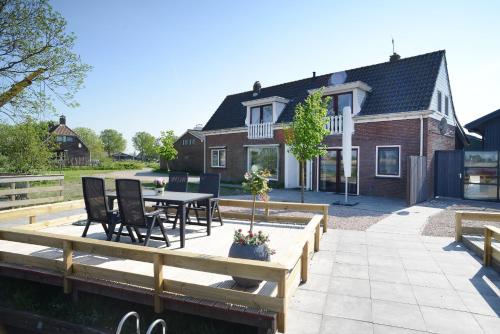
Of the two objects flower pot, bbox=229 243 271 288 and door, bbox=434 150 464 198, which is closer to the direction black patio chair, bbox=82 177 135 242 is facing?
the door

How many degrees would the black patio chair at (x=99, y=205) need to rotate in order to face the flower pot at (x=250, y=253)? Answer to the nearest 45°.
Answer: approximately 90° to its right

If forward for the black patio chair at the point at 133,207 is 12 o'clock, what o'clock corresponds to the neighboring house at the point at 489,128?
The neighboring house is roughly at 1 o'clock from the black patio chair.

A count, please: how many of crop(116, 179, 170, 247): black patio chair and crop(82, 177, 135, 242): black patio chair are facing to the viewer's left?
0

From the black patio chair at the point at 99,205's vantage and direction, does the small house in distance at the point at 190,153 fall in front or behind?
in front

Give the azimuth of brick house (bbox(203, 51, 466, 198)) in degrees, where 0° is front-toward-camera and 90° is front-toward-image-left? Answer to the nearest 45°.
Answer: approximately 45°

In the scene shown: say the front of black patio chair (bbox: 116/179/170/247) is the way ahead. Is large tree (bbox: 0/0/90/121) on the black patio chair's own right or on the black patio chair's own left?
on the black patio chair's own left

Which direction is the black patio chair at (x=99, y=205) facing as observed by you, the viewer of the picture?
facing away from the viewer and to the right of the viewer

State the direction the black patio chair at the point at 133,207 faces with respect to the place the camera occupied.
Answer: facing away from the viewer and to the right of the viewer

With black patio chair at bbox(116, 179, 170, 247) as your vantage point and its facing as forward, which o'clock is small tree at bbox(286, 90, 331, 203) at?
The small tree is roughly at 12 o'clock from the black patio chair.

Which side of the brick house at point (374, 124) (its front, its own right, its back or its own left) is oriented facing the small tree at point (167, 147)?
right
